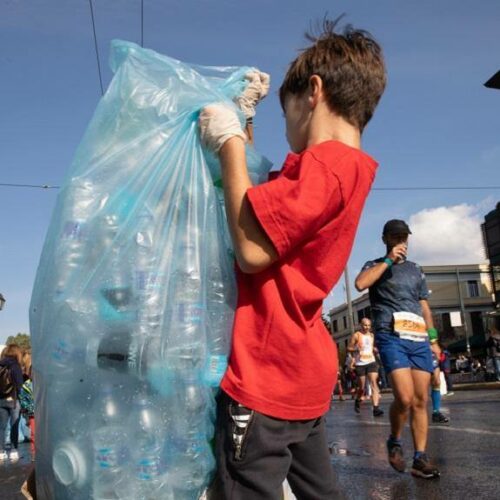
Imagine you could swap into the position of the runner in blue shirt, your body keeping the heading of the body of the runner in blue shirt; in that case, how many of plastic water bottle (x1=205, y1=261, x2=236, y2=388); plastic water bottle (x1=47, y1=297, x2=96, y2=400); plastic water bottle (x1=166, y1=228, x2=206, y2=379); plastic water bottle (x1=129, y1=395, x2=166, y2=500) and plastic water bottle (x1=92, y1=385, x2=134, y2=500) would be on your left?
0

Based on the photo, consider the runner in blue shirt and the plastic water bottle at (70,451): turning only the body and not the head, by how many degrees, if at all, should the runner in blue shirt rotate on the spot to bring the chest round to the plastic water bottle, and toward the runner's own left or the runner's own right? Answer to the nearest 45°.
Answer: approximately 45° to the runner's own right

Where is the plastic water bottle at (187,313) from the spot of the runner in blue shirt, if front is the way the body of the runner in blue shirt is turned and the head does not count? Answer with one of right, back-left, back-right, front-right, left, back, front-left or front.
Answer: front-right

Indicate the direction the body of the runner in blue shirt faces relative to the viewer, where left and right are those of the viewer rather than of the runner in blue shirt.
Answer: facing the viewer and to the right of the viewer

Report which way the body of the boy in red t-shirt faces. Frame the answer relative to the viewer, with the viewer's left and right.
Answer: facing away from the viewer and to the left of the viewer

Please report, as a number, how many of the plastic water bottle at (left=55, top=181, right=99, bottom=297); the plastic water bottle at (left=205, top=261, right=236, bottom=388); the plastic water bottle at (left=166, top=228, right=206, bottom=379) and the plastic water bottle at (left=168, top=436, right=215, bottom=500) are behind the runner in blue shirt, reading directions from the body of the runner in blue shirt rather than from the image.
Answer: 0

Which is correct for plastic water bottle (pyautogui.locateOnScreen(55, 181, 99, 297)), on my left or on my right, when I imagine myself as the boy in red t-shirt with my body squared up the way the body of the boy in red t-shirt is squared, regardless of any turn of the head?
on my left

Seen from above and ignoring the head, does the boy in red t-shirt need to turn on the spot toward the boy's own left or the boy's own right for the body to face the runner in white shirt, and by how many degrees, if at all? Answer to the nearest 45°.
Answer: approximately 45° to the boy's own right

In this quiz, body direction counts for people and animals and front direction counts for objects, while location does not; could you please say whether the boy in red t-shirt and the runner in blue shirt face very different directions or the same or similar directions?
very different directions

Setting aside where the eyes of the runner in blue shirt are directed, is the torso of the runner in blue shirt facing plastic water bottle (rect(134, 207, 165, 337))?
no

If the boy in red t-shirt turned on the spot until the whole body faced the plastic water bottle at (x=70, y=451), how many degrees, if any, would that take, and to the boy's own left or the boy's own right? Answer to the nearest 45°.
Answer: approximately 45° to the boy's own left

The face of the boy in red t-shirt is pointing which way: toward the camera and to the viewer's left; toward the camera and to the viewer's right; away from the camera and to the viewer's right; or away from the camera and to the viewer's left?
away from the camera and to the viewer's left

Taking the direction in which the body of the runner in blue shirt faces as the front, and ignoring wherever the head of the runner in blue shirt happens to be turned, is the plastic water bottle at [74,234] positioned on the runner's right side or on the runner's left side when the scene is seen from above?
on the runner's right side

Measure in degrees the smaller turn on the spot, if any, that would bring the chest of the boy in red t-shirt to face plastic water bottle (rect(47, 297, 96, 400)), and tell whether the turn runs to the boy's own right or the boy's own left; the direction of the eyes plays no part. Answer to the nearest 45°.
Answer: approximately 45° to the boy's own left

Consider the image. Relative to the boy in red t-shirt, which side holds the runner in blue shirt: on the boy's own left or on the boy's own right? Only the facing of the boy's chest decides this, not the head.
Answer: on the boy's own right
